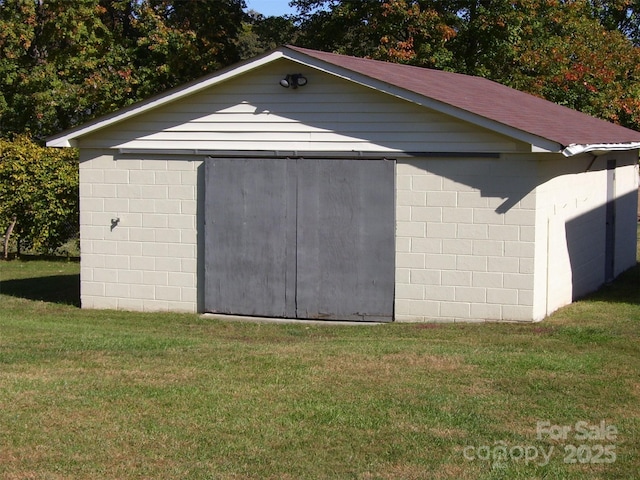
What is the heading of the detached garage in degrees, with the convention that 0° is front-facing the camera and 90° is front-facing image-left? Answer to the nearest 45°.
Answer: approximately 0°
